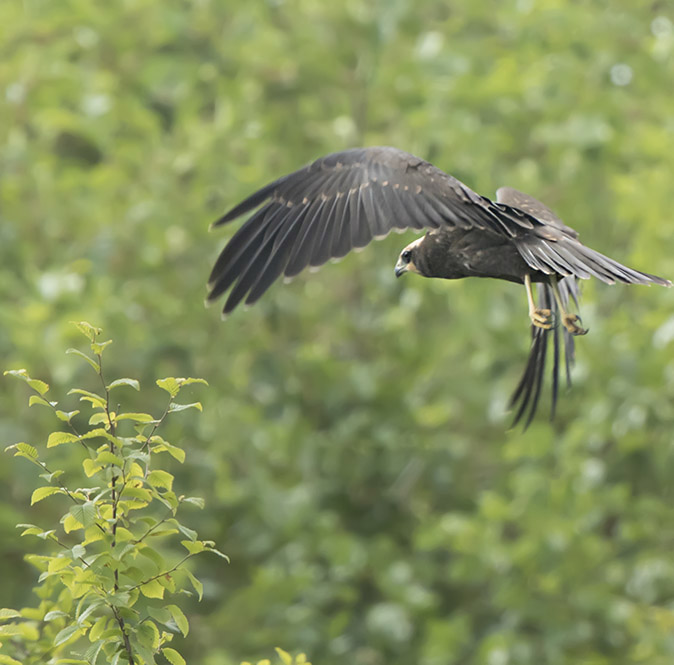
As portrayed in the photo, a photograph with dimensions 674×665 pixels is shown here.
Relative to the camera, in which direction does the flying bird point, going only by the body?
to the viewer's left

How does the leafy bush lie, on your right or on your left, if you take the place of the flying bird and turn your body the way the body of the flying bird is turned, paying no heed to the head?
on your left
